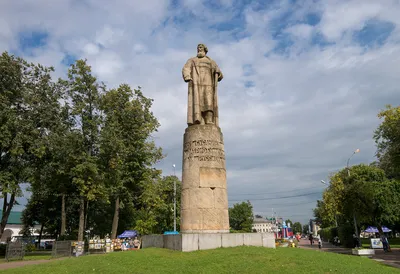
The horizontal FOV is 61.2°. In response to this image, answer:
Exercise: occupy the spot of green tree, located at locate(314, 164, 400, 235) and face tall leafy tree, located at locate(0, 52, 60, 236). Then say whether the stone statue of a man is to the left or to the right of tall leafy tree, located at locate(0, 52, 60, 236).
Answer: left

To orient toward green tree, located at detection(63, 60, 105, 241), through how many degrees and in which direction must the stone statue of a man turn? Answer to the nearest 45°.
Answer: approximately 135° to its right

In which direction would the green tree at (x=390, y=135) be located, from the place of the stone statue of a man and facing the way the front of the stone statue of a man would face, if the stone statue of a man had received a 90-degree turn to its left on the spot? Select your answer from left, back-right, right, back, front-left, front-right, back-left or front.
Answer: front-left

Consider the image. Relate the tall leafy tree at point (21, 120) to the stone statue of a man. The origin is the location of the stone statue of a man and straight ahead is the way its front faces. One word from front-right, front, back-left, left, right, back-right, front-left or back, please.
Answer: back-right

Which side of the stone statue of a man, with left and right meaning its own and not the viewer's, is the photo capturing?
front
